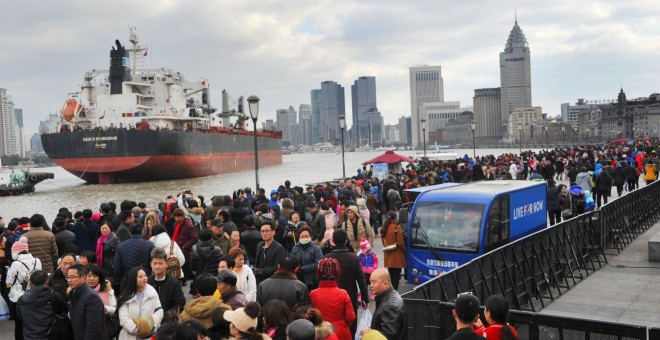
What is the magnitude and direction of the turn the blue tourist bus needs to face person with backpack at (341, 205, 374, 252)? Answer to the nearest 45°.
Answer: approximately 45° to its right

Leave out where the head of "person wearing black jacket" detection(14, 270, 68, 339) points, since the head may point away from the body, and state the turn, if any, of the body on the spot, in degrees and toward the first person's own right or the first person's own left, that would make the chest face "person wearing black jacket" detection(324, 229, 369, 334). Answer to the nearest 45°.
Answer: approximately 90° to the first person's own right

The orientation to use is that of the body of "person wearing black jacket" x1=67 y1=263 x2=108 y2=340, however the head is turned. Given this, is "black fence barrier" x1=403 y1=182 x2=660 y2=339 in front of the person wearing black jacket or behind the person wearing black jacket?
behind

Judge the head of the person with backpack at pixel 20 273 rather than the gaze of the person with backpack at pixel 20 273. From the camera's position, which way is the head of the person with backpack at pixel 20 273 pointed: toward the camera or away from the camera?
away from the camera

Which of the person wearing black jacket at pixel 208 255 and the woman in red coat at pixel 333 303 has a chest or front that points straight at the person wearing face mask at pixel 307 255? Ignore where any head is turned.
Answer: the woman in red coat

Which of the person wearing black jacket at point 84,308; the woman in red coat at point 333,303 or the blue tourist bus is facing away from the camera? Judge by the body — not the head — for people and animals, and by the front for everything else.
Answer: the woman in red coat

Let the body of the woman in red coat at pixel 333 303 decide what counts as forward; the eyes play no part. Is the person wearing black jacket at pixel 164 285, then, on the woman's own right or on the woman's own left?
on the woman's own left

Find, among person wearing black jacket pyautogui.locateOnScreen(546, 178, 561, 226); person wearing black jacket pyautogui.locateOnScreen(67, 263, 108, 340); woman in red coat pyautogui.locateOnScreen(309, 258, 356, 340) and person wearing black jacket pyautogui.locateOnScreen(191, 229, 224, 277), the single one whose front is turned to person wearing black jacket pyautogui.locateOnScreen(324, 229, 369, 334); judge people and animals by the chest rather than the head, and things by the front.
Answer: the woman in red coat

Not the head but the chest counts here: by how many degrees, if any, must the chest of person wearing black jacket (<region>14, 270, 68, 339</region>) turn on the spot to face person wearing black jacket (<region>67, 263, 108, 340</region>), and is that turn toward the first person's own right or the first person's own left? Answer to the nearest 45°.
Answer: approximately 135° to the first person's own right
